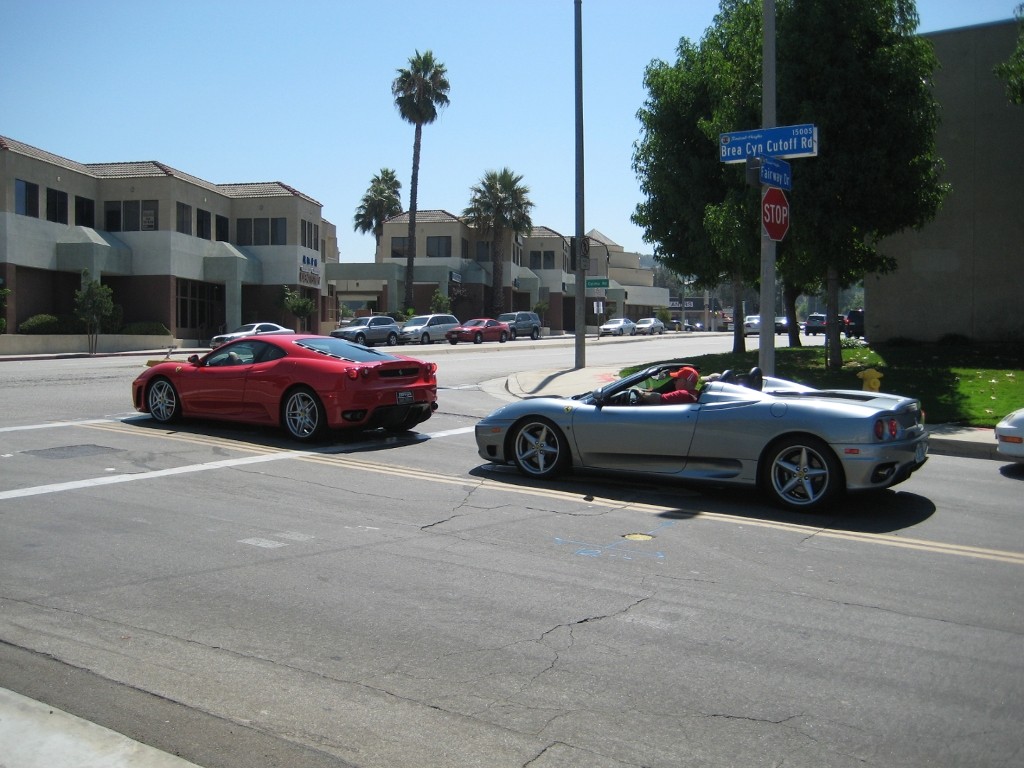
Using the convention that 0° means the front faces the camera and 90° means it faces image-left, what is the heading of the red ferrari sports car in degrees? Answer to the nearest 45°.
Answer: approximately 135°

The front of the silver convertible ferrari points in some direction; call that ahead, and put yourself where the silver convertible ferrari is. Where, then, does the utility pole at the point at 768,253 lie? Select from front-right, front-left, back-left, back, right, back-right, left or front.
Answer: front-right

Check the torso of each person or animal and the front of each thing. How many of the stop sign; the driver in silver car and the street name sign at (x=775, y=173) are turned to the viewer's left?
1

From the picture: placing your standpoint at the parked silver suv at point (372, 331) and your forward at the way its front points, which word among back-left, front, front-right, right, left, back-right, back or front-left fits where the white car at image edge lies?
front-left

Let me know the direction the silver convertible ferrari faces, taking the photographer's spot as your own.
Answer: facing away from the viewer and to the left of the viewer

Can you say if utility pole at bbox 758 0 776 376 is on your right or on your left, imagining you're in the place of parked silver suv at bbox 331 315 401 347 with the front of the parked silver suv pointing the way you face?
on your left

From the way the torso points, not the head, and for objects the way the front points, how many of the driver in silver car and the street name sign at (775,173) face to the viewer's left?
1

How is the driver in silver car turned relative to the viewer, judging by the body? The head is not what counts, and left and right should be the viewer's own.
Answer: facing to the left of the viewer

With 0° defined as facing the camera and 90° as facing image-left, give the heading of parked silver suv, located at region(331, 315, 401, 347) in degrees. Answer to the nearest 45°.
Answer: approximately 45°

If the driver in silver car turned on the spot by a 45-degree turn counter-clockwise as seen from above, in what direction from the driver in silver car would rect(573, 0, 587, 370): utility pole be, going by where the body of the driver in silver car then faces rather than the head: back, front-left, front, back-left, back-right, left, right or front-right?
back-right

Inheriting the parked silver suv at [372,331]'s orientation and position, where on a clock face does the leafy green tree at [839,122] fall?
The leafy green tree is roughly at 10 o'clock from the parked silver suv.

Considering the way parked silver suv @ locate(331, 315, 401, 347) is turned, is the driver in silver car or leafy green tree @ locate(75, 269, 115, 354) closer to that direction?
the leafy green tree

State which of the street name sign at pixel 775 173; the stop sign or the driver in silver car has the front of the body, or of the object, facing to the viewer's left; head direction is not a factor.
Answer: the driver in silver car
